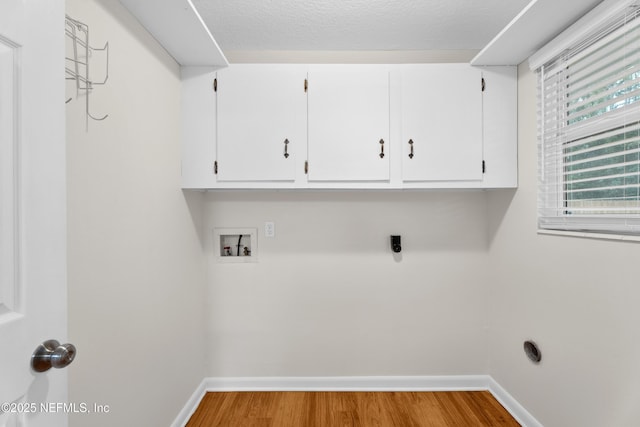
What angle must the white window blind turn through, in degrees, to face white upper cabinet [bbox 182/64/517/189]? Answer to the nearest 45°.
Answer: approximately 45° to its right

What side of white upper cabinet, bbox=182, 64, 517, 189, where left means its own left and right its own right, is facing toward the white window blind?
left

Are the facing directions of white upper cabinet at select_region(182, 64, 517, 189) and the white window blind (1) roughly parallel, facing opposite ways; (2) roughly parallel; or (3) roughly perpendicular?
roughly perpendicular

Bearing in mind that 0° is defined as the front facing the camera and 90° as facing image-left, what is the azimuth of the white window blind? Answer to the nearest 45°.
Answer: approximately 45°

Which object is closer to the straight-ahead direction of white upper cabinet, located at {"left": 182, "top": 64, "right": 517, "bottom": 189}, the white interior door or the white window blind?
the white interior door
